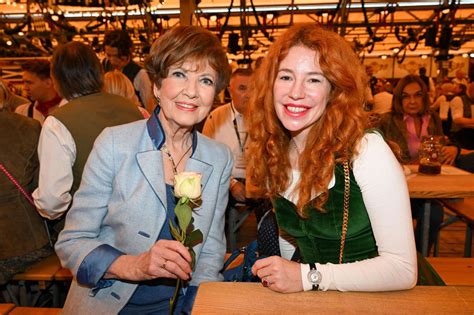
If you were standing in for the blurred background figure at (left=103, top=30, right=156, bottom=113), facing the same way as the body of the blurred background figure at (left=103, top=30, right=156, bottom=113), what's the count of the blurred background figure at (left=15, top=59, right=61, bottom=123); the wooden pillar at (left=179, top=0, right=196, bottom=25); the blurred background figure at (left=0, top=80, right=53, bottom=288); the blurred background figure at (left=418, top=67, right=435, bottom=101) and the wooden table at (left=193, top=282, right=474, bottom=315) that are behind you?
2

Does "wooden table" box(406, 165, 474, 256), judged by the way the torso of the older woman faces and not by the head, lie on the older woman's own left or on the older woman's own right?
on the older woman's own left

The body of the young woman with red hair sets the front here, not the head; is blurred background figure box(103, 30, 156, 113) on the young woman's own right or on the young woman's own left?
on the young woman's own right

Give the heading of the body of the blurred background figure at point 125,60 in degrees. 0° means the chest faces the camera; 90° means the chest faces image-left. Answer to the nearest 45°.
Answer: approximately 45°

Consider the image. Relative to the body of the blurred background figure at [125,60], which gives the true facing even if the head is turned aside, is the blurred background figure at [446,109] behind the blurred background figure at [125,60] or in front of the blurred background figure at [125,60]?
behind

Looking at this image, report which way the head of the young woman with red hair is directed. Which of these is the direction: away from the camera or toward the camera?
toward the camera

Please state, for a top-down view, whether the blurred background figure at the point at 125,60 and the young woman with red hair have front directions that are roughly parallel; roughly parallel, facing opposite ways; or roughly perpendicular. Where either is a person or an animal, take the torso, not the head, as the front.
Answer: roughly parallel

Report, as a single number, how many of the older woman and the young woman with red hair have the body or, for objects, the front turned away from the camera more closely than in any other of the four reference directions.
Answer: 0

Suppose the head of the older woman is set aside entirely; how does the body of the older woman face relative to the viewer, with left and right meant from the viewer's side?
facing the viewer and to the right of the viewer

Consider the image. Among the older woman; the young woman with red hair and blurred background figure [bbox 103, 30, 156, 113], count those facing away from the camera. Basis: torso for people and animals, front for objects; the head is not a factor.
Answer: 0

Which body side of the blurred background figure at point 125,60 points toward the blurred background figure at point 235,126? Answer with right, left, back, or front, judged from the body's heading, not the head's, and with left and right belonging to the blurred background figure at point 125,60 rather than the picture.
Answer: left

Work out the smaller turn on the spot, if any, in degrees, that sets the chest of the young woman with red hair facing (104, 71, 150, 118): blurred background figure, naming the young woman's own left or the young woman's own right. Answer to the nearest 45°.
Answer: approximately 90° to the young woman's own right

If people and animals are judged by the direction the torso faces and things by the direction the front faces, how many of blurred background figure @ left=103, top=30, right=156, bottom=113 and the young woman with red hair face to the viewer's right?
0
